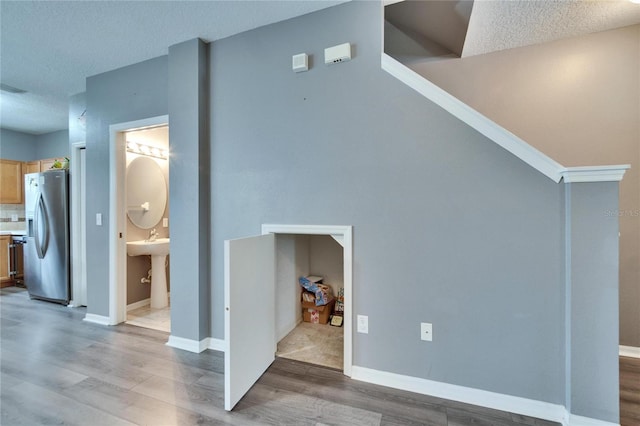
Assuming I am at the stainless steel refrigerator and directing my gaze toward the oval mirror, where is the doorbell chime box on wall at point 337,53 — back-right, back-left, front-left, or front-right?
front-right

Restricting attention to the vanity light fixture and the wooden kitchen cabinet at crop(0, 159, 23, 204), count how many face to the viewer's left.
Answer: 0

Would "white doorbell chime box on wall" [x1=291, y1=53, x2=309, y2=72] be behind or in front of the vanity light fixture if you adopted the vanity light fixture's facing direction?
in front

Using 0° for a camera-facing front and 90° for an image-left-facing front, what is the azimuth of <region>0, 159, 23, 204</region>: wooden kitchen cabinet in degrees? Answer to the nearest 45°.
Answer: approximately 315°

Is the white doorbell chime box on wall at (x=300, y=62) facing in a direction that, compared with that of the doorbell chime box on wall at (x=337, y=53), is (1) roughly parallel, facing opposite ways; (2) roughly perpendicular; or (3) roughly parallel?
roughly parallel

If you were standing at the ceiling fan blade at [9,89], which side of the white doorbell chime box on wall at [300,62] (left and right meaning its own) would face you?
right

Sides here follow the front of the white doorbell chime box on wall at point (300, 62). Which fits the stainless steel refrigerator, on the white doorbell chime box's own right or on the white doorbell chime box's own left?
on the white doorbell chime box's own right

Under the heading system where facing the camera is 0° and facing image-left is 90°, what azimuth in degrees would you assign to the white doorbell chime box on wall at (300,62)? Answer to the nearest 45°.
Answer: approximately 45°

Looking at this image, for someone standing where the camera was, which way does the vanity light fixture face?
facing the viewer and to the right of the viewer

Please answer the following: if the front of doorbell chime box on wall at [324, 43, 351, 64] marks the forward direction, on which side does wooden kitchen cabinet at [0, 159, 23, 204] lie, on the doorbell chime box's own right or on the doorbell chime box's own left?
on the doorbell chime box's own right

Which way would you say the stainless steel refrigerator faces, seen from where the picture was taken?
facing the viewer and to the left of the viewer
